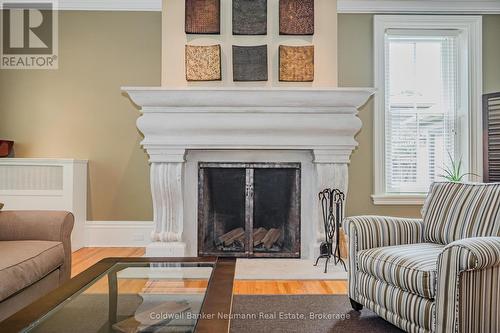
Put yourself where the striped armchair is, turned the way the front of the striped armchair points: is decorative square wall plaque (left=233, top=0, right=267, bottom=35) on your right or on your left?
on your right

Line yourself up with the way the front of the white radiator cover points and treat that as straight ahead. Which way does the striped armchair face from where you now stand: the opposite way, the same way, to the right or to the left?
to the right

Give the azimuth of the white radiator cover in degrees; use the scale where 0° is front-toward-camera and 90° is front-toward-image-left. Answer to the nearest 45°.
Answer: approximately 0°

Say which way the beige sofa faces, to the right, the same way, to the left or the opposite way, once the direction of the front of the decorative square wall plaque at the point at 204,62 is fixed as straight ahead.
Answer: to the left

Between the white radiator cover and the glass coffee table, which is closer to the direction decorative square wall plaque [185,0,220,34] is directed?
the glass coffee table

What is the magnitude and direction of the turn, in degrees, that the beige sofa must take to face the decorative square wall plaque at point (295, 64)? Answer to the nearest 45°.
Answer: approximately 45° to its left

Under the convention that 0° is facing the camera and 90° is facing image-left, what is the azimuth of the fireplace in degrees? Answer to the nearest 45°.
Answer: approximately 0°

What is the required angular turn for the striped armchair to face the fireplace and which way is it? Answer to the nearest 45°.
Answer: approximately 90° to its right

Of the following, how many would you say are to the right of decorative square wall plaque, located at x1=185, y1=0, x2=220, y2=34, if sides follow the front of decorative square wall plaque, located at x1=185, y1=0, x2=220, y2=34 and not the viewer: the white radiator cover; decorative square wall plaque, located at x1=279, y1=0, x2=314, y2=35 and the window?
1
